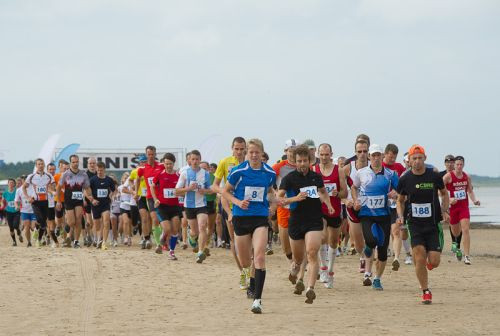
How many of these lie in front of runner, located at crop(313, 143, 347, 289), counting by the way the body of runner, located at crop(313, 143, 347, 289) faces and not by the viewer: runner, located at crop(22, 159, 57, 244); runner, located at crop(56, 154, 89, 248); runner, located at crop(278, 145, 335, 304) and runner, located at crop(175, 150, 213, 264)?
1

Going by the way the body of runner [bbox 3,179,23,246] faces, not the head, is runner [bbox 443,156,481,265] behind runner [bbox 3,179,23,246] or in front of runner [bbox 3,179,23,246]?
in front

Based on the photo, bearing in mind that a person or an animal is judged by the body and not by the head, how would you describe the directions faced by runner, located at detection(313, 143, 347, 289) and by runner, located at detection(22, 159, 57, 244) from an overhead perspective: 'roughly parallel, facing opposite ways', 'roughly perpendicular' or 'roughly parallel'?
roughly parallel

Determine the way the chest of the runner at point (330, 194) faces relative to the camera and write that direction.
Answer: toward the camera

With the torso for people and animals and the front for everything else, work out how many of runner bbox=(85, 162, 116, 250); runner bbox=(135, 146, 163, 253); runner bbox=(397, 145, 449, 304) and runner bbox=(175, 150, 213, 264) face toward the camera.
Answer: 4

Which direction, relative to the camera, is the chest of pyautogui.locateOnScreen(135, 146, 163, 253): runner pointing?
toward the camera

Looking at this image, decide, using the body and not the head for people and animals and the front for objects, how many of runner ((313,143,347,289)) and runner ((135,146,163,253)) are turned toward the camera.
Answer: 2

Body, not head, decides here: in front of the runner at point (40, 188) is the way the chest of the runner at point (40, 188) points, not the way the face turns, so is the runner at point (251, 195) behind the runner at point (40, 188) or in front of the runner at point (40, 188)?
in front

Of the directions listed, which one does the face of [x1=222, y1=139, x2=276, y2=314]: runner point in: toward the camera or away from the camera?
toward the camera

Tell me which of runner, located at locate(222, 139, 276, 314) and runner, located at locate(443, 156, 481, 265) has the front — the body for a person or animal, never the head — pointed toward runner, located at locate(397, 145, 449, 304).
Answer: runner, located at locate(443, 156, 481, 265)

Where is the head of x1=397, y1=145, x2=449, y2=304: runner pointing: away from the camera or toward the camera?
toward the camera

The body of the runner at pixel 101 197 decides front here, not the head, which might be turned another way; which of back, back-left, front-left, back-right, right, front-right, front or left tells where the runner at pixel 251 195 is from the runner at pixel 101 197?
front

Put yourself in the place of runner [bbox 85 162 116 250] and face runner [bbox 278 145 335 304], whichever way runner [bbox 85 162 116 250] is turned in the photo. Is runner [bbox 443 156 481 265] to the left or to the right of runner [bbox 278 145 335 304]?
left

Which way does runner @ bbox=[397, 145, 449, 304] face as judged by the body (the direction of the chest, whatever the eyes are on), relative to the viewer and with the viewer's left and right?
facing the viewer

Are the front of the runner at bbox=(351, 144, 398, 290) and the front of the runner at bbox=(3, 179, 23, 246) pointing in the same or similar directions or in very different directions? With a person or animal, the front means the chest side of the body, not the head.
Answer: same or similar directions
